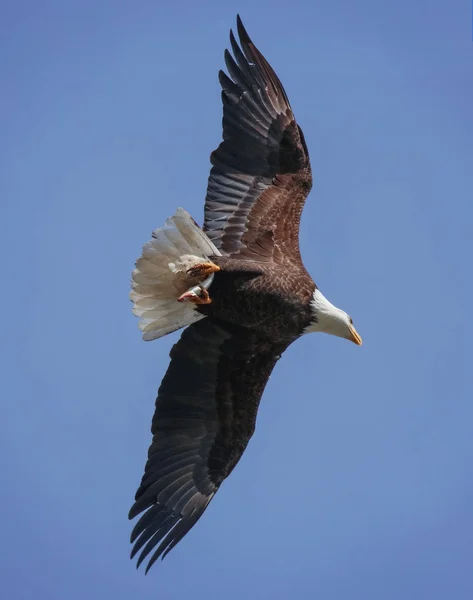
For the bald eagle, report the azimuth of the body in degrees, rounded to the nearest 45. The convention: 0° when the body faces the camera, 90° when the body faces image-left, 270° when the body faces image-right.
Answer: approximately 270°
